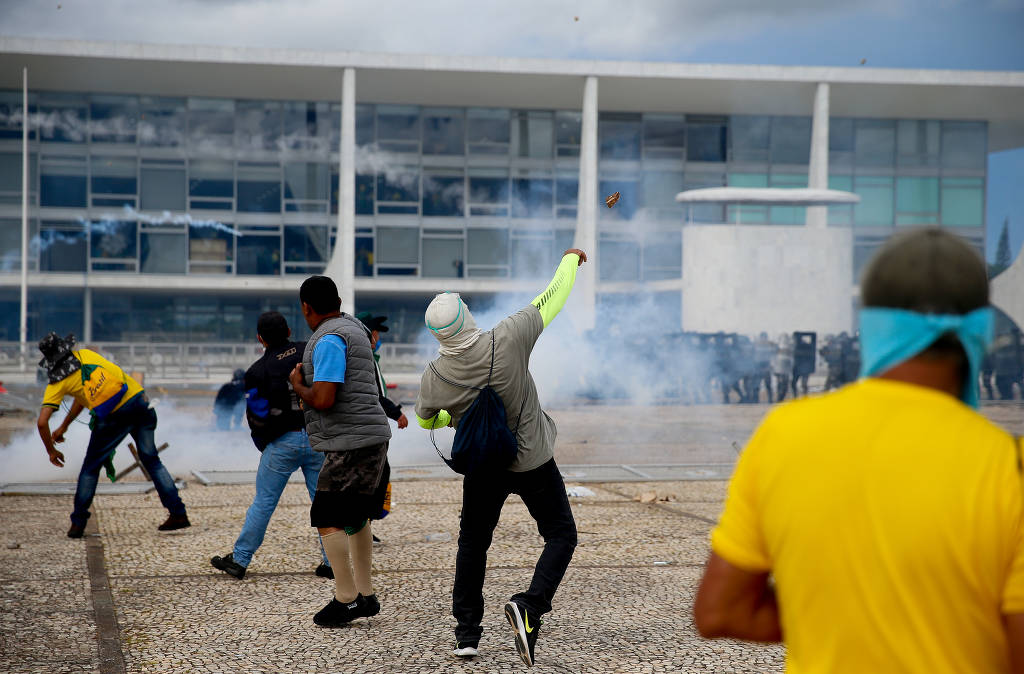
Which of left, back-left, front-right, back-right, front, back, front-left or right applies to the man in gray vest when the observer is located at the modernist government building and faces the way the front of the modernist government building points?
front

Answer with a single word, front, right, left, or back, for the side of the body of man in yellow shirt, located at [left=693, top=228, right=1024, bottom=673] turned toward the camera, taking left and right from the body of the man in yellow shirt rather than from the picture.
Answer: back

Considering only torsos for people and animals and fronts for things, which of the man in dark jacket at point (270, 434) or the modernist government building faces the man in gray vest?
the modernist government building

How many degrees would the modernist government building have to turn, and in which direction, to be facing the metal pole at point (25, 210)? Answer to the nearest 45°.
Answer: approximately 90° to its right

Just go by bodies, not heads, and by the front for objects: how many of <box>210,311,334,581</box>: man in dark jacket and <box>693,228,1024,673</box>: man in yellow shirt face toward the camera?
0

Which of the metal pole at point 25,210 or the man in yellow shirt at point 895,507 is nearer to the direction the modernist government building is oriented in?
the man in yellow shirt

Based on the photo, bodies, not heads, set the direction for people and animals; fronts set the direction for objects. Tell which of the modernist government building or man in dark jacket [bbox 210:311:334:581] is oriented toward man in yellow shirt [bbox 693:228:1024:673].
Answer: the modernist government building

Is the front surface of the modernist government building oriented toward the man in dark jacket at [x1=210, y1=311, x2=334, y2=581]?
yes

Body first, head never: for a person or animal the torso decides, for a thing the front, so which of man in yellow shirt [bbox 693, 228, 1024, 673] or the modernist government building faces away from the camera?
the man in yellow shirt

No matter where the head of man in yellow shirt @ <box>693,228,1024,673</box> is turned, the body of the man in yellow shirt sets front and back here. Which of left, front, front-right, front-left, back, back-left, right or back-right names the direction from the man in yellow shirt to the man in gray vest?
front-left

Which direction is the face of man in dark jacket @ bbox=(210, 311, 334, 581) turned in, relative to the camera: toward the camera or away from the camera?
away from the camera

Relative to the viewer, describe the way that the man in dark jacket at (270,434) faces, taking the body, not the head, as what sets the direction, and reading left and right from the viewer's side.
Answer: facing away from the viewer and to the left of the viewer

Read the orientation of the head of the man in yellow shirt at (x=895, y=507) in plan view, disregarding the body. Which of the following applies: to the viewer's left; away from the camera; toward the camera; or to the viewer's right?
away from the camera

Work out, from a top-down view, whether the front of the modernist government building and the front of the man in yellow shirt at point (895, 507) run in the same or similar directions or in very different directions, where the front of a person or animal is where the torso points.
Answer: very different directions

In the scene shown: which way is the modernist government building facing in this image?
toward the camera
